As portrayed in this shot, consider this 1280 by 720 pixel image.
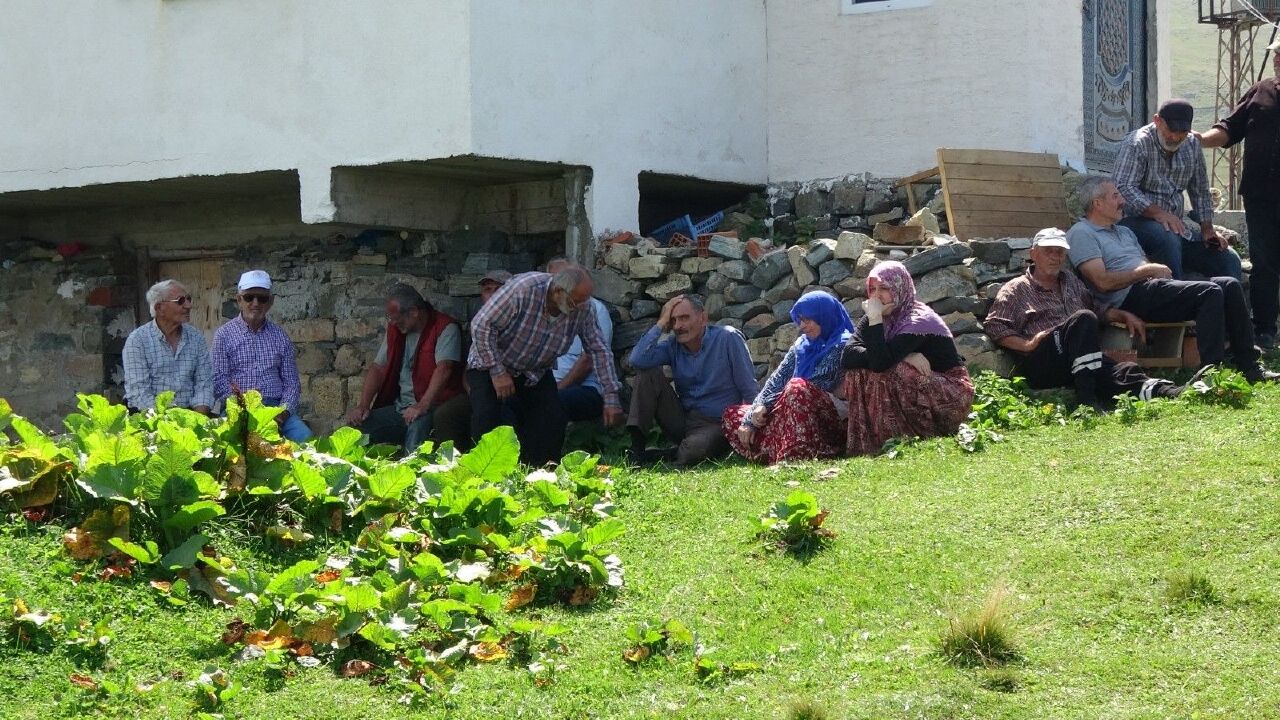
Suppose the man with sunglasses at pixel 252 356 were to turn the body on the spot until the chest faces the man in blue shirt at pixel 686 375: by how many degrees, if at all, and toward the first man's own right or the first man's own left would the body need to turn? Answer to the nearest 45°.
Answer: approximately 45° to the first man's own left

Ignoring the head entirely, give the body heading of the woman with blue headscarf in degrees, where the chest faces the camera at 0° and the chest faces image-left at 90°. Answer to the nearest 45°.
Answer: approximately 45°

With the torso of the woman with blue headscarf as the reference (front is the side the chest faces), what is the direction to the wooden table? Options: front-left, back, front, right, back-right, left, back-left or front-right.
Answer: back

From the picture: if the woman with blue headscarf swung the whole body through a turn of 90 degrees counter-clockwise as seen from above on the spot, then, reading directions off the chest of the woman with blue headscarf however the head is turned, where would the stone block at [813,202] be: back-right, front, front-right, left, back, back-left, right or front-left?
back-left

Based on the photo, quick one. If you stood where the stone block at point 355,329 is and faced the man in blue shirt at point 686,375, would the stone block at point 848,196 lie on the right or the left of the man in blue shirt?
left

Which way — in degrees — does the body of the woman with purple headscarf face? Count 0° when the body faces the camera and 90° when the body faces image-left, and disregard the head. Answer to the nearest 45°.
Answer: approximately 45°

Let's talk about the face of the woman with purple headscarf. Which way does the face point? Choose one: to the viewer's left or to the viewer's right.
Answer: to the viewer's left

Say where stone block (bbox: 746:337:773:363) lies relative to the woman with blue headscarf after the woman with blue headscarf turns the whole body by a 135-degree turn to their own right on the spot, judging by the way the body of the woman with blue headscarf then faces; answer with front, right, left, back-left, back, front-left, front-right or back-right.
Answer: front

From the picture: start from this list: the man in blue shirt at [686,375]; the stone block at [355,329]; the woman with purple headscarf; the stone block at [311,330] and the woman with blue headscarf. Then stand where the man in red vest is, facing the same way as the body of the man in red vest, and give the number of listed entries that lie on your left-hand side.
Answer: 3

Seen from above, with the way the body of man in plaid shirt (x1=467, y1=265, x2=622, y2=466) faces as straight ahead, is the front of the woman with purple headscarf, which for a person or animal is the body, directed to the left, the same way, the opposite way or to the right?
to the right

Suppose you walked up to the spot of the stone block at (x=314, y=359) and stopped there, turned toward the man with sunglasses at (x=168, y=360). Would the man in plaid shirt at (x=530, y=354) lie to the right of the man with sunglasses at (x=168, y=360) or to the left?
left
